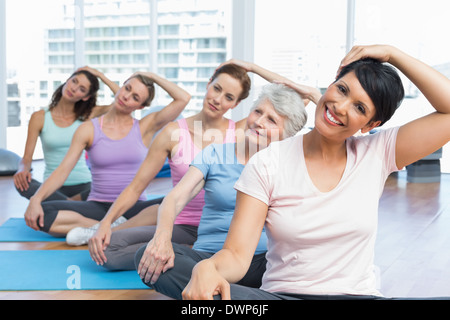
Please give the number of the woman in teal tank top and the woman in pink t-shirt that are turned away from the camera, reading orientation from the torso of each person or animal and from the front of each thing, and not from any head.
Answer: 0

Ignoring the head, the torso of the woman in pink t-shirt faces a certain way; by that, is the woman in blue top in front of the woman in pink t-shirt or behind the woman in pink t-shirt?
behind

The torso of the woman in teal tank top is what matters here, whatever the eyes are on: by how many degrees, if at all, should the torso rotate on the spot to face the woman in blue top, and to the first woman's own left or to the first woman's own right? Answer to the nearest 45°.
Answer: approximately 45° to the first woman's own left

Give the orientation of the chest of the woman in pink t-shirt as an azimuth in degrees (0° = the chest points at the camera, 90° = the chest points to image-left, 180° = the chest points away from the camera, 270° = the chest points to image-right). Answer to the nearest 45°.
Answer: approximately 0°

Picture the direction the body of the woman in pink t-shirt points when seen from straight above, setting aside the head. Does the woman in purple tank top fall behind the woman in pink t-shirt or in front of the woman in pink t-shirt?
behind

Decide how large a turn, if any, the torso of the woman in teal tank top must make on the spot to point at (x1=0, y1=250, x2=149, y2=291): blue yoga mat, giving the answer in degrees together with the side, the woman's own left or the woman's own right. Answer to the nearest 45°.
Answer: approximately 45° to the woman's own left

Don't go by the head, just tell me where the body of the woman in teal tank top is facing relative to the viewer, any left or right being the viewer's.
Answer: facing the viewer and to the left of the viewer

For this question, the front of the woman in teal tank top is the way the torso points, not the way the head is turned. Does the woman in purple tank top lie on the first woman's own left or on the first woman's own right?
on the first woman's own left

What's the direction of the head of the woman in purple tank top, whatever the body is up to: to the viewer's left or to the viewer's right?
to the viewer's left
